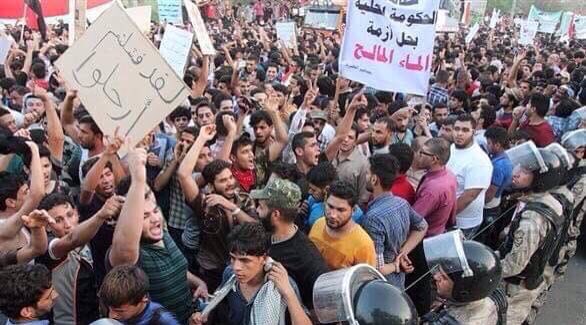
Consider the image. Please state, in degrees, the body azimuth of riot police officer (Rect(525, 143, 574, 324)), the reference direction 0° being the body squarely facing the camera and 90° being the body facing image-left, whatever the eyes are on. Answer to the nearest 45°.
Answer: approximately 90°

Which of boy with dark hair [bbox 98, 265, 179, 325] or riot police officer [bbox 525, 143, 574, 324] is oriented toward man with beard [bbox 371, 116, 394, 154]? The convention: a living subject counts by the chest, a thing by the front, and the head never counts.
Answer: the riot police officer

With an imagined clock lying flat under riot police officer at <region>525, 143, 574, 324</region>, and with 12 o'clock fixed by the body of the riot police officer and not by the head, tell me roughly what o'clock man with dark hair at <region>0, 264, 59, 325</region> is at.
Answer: The man with dark hair is roughly at 10 o'clock from the riot police officer.

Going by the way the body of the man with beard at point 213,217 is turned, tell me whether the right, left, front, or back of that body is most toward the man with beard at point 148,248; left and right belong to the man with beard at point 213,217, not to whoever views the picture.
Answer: right

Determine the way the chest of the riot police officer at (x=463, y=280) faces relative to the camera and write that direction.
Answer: to the viewer's left

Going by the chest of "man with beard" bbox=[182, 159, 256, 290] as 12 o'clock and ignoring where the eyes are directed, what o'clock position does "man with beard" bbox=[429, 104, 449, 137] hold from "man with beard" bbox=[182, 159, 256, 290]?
"man with beard" bbox=[429, 104, 449, 137] is roughly at 9 o'clock from "man with beard" bbox=[182, 159, 256, 290].

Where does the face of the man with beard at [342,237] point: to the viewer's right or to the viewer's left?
to the viewer's left
